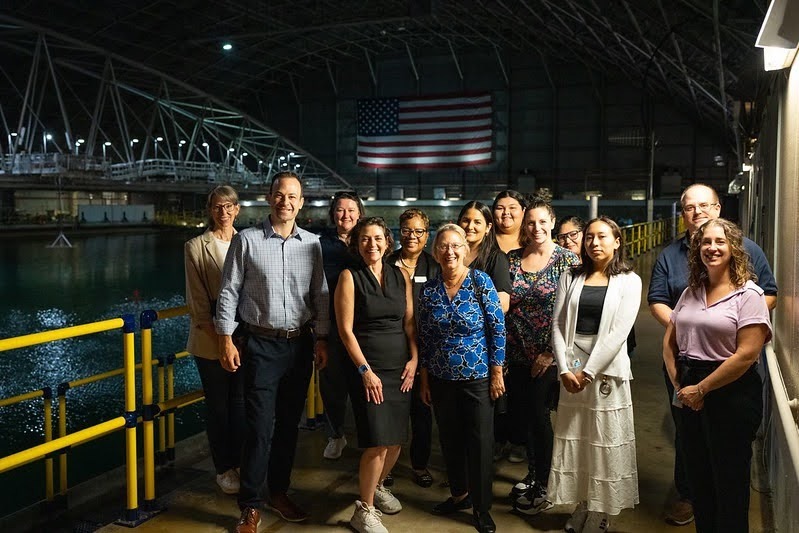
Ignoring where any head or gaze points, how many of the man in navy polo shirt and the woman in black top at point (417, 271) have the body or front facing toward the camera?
2

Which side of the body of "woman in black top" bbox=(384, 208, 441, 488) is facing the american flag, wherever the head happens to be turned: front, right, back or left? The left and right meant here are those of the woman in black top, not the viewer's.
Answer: back

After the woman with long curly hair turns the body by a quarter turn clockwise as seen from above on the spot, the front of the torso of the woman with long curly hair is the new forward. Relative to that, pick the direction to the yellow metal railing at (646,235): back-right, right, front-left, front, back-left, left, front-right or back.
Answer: front-right

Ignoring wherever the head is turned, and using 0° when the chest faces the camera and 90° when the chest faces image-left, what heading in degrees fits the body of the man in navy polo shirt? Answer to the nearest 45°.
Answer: approximately 0°

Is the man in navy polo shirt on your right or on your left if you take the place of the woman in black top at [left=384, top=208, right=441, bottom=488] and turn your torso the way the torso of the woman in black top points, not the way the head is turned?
on your left

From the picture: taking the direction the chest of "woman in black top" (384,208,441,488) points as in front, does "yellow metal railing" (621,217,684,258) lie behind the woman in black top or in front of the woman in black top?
behind

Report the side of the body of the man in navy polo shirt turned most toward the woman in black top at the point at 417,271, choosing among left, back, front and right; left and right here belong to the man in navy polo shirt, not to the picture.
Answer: right

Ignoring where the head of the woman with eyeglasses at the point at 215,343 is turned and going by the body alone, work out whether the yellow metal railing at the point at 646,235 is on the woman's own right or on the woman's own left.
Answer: on the woman's own left

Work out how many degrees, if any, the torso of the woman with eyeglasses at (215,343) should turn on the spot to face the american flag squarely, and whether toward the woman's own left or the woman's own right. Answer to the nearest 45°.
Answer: approximately 135° to the woman's own left
